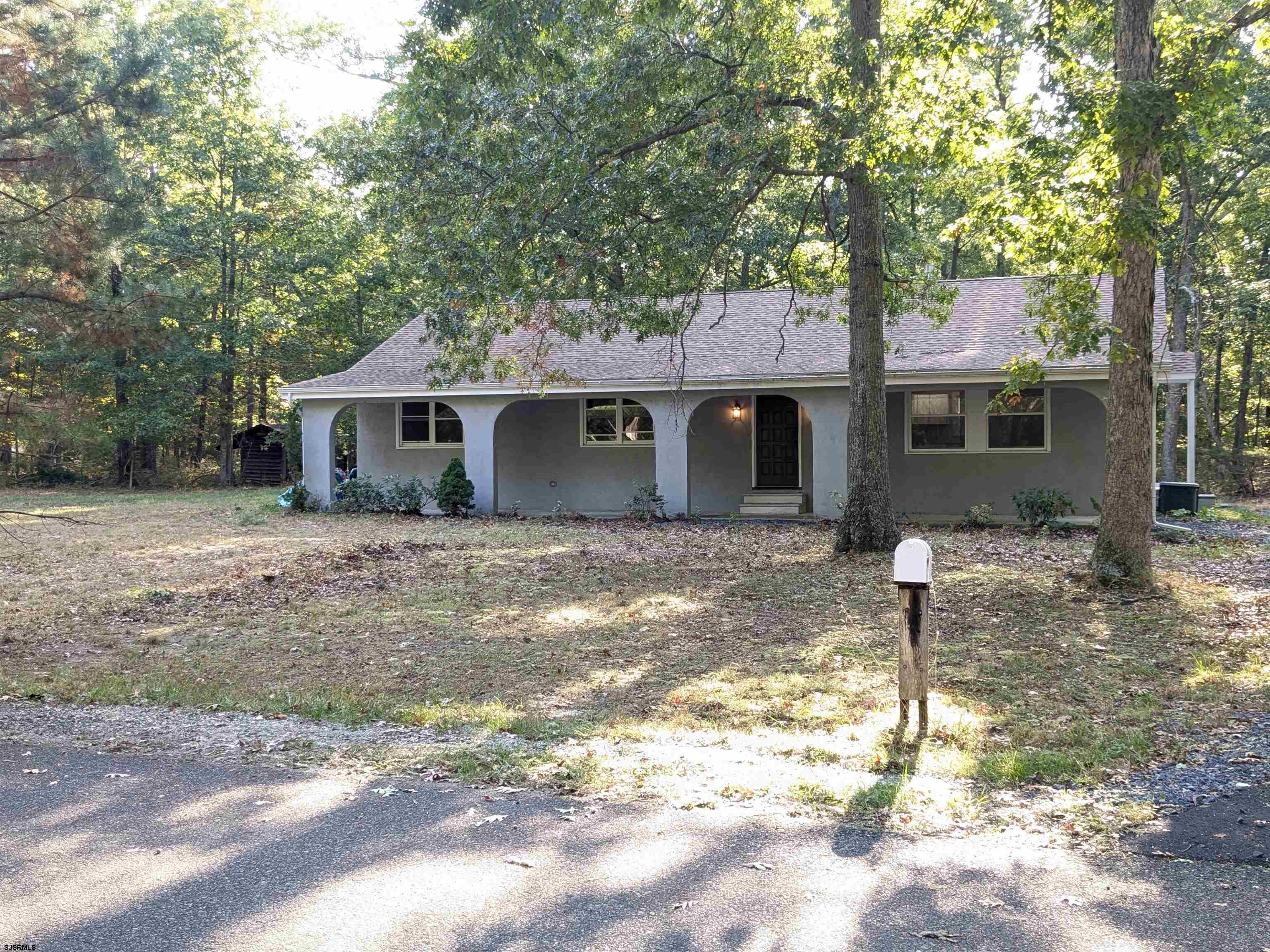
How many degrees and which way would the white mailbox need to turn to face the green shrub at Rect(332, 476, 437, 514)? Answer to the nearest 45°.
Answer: approximately 135° to its right

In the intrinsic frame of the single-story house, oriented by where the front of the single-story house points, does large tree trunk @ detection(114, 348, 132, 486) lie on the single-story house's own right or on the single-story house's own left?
on the single-story house's own right

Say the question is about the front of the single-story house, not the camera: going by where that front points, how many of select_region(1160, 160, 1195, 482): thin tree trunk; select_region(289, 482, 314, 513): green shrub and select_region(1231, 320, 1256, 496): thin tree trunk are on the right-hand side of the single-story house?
1

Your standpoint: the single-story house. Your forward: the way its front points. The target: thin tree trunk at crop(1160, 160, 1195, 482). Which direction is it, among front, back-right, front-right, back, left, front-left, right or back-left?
back-left

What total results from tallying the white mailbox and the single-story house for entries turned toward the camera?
2

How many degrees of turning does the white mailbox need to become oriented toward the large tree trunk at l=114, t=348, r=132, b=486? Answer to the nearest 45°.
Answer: approximately 135° to its right

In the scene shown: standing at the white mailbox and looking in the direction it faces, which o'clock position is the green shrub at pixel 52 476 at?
The green shrub is roughly at 4 o'clock from the white mailbox.

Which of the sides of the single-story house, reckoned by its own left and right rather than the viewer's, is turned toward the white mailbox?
front

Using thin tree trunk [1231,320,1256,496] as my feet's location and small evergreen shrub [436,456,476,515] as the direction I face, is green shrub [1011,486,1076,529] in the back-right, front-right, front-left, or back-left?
front-left

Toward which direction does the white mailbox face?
toward the camera

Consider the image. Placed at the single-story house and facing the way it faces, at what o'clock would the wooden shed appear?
The wooden shed is roughly at 4 o'clock from the single-story house.

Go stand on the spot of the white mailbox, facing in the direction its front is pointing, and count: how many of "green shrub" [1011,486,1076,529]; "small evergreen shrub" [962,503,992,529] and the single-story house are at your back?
3
